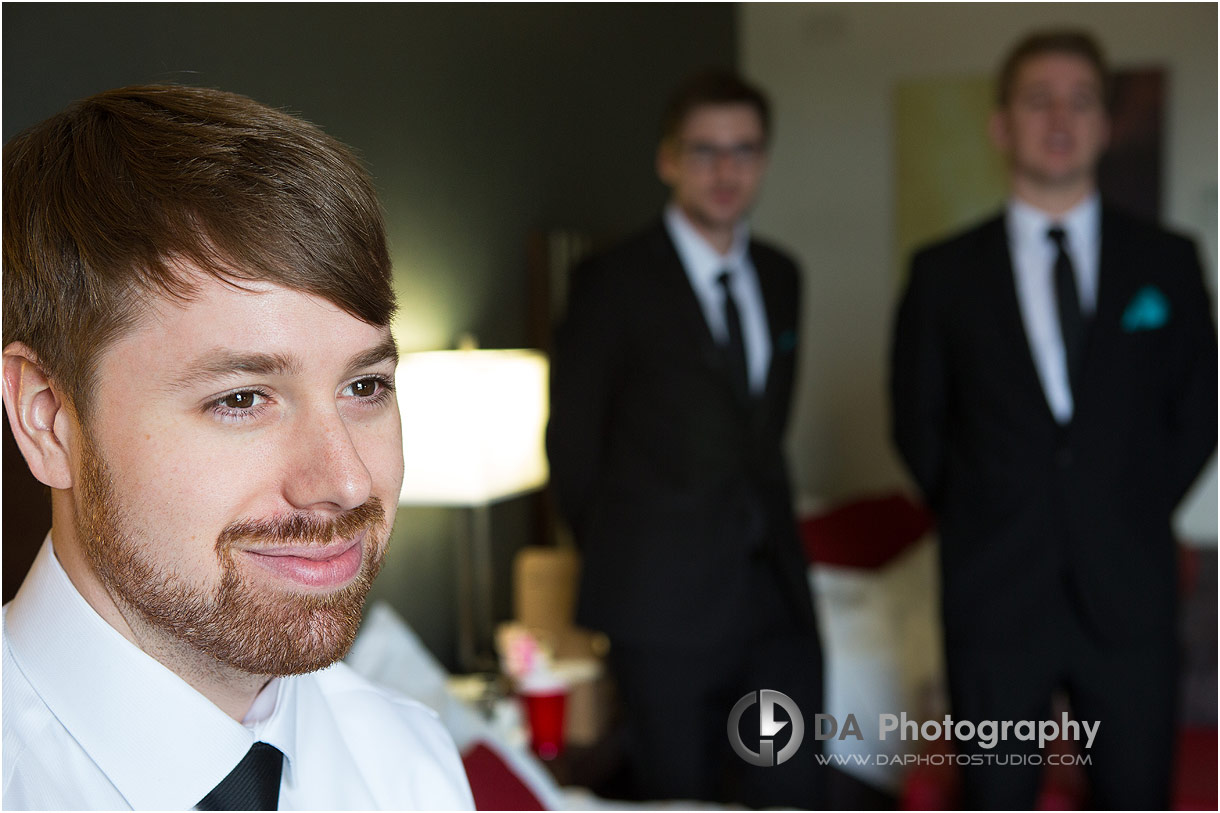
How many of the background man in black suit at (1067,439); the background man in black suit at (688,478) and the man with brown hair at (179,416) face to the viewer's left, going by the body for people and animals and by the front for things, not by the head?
0

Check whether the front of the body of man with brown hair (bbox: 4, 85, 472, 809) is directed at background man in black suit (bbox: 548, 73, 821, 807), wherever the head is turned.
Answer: no

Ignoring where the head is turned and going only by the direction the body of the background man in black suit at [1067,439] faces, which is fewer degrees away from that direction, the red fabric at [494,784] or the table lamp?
the red fabric

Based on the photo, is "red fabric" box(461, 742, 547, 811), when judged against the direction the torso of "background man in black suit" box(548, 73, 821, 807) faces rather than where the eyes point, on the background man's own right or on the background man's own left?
on the background man's own right

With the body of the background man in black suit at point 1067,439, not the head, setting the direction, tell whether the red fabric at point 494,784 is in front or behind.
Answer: in front

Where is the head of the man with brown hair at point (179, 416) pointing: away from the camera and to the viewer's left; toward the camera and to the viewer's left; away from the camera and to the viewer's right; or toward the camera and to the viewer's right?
toward the camera and to the viewer's right

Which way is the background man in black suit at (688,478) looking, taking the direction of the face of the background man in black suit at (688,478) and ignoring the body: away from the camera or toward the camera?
toward the camera

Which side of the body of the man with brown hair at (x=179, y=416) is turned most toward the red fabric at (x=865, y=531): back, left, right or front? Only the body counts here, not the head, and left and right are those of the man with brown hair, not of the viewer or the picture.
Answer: left

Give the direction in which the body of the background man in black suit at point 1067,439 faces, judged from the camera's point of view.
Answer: toward the camera

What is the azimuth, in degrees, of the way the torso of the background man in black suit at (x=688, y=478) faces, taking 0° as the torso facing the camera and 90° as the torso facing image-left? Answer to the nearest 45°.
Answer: approximately 315°

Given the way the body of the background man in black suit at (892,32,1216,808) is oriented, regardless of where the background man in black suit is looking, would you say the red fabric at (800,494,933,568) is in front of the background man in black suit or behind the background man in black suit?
behind

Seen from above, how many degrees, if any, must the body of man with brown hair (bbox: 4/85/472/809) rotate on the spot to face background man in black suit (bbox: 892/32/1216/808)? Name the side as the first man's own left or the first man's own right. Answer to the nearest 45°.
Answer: approximately 90° to the first man's own left
